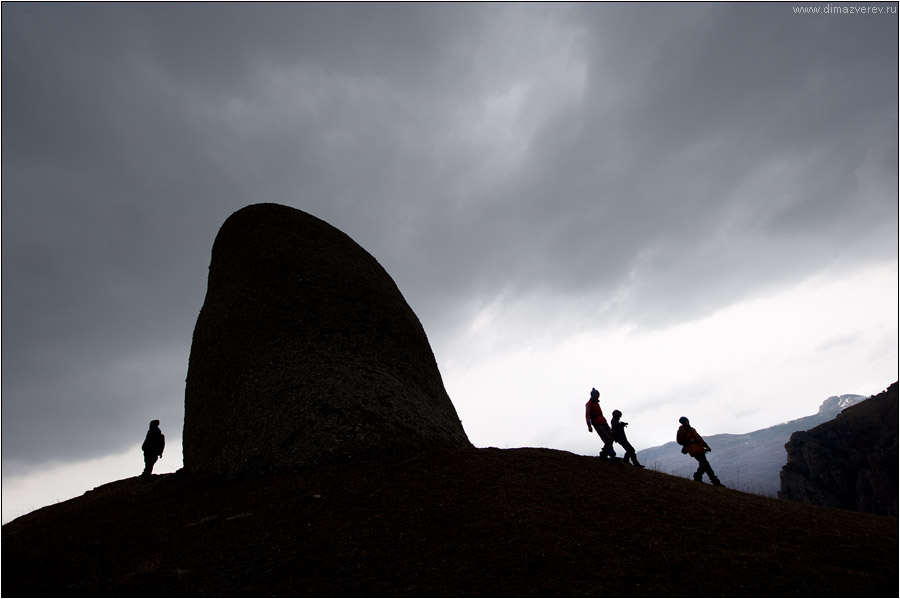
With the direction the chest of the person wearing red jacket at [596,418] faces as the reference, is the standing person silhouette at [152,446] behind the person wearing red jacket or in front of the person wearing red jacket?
behind

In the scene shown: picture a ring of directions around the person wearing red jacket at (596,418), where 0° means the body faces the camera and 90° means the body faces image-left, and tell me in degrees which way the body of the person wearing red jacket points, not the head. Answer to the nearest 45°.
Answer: approximately 270°

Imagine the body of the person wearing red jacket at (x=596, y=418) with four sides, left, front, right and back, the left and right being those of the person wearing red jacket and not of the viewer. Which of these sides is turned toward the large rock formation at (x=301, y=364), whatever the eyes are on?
back
